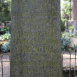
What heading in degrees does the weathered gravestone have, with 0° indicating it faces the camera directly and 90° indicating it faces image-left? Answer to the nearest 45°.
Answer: approximately 0°
